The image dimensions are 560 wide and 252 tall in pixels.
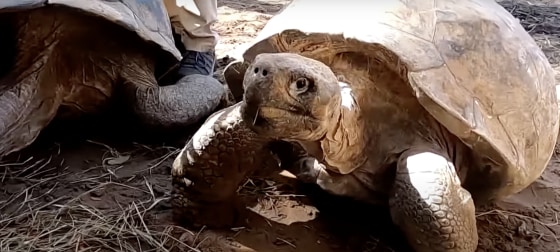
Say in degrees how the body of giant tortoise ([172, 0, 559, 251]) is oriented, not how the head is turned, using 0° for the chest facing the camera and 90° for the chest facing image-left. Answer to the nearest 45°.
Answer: approximately 45°

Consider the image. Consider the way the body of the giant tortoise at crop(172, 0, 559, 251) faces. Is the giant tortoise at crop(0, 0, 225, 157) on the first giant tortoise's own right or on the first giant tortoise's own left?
on the first giant tortoise's own right
